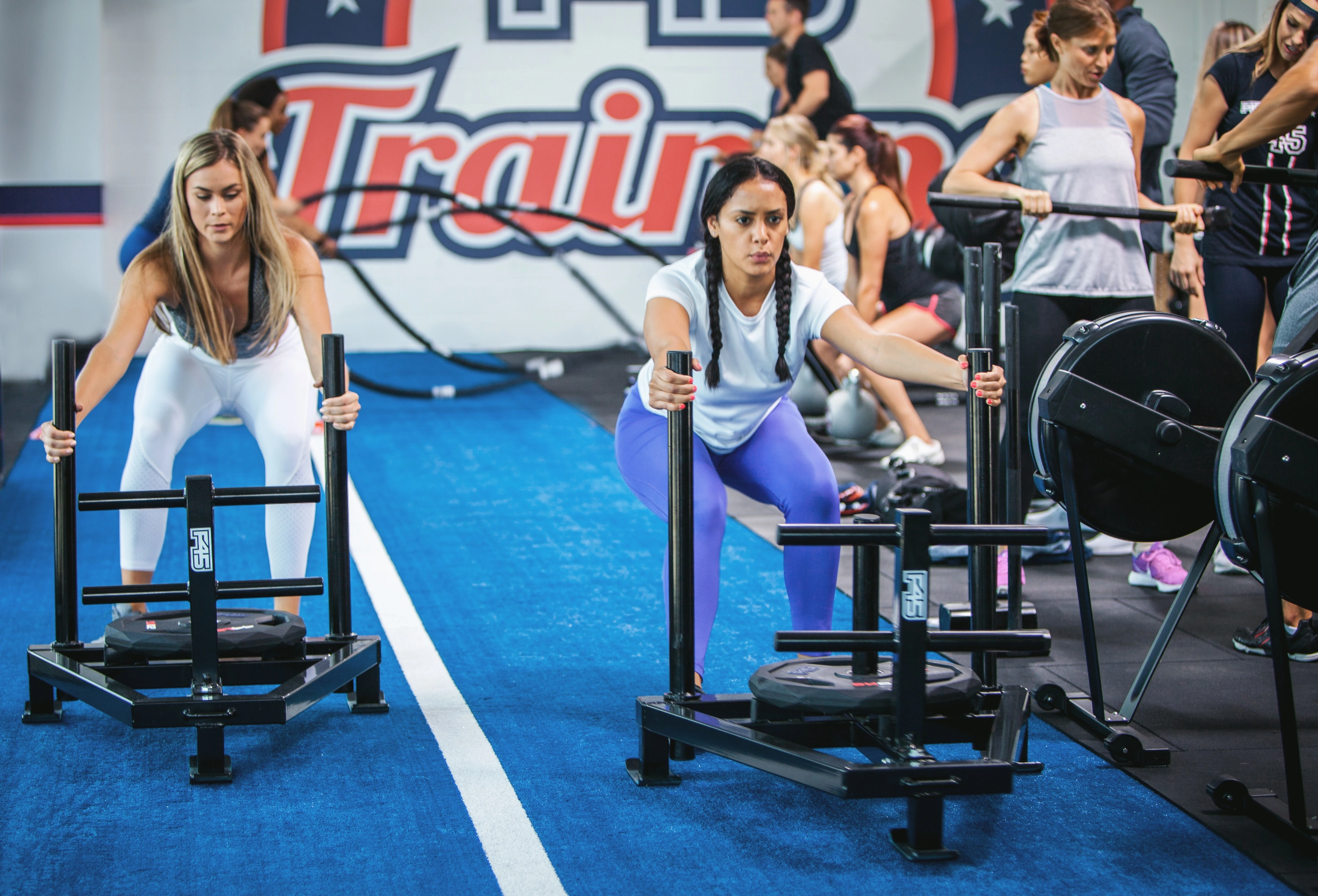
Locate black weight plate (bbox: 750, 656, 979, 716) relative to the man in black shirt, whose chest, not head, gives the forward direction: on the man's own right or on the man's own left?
on the man's own left

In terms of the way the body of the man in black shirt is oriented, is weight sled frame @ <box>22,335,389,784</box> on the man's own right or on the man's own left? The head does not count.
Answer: on the man's own left

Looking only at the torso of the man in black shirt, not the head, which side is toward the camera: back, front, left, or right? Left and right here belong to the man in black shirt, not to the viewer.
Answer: left

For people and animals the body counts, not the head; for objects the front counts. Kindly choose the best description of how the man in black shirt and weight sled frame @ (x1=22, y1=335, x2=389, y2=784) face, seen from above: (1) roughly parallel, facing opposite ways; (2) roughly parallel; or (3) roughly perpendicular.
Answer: roughly perpendicular

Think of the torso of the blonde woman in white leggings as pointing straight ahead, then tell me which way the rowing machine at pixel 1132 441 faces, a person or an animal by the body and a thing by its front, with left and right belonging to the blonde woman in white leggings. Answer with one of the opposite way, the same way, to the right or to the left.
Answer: to the right

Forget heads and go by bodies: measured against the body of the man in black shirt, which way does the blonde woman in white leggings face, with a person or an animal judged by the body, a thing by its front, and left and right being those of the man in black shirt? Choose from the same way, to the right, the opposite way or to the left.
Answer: to the left

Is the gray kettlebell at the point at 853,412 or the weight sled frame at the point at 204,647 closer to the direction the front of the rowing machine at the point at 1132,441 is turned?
the weight sled frame

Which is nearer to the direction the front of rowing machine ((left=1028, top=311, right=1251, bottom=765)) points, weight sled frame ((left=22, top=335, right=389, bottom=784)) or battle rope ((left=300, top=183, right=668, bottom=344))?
the weight sled frame

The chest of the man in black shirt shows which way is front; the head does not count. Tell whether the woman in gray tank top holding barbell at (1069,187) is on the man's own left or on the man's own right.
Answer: on the man's own left
